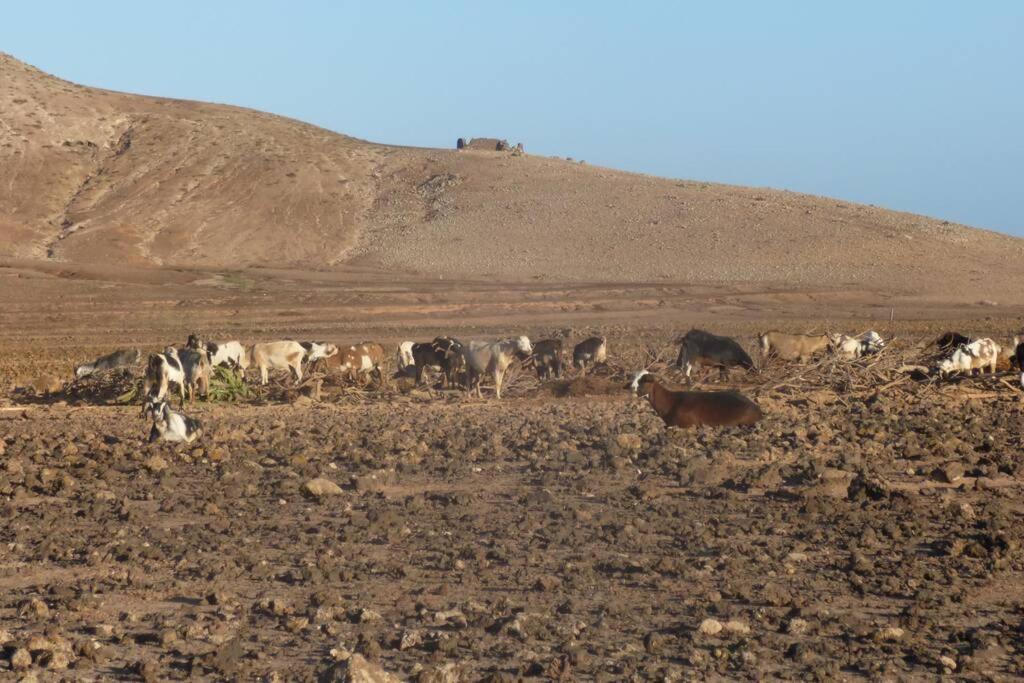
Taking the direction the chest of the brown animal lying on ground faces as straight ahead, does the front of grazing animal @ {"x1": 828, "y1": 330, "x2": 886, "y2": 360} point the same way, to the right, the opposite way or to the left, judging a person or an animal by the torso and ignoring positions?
the opposite way

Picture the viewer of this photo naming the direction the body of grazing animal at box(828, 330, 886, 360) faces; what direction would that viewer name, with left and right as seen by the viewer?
facing to the right of the viewer

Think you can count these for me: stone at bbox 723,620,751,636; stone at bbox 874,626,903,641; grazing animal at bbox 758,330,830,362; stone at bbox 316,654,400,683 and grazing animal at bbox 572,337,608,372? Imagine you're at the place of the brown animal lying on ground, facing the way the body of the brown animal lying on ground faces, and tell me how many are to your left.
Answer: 3

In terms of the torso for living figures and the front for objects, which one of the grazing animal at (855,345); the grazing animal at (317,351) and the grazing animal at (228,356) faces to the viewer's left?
the grazing animal at (228,356)

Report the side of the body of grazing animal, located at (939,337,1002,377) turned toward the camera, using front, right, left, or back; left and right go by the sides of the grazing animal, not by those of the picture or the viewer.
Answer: left

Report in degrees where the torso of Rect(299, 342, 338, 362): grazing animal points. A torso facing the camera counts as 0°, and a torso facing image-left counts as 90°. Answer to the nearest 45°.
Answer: approximately 270°

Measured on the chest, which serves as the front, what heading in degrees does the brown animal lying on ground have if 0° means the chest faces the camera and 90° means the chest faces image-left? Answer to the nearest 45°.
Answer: approximately 90°

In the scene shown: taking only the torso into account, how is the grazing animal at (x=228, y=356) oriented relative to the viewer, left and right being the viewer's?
facing to the left of the viewer

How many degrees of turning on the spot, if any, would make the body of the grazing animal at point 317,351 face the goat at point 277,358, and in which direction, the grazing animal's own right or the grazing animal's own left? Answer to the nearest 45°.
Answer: approximately 135° to the grazing animal's own right

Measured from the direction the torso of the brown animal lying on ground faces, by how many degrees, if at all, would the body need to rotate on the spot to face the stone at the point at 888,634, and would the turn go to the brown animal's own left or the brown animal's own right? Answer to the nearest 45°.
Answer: approximately 90° to the brown animal's own left
